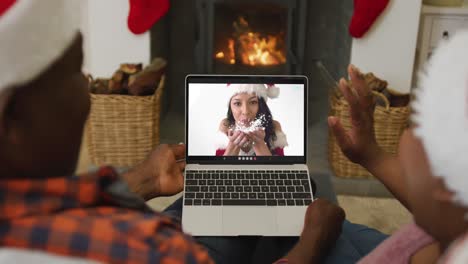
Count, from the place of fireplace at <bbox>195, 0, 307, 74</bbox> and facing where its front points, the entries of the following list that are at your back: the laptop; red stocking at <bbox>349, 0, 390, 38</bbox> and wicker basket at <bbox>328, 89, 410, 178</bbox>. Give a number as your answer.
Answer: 0

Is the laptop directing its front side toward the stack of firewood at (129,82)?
no

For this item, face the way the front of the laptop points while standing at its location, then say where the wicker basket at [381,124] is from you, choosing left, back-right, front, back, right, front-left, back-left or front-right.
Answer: back-left

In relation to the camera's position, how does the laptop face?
facing the viewer

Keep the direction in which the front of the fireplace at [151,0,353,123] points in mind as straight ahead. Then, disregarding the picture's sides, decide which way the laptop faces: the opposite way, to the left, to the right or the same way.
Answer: the same way

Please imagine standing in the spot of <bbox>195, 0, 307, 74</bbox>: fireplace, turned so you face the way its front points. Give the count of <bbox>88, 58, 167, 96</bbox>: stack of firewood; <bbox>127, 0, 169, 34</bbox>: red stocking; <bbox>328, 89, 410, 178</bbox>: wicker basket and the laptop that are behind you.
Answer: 0

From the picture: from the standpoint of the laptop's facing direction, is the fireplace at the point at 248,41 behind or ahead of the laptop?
behind

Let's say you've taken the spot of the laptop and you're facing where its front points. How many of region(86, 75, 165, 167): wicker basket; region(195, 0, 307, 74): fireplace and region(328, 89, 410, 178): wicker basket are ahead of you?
0

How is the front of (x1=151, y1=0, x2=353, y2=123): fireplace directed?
toward the camera

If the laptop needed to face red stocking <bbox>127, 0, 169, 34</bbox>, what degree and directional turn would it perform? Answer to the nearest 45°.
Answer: approximately 135° to its right

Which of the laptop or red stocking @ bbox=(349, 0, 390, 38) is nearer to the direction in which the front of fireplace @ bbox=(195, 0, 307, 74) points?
the laptop

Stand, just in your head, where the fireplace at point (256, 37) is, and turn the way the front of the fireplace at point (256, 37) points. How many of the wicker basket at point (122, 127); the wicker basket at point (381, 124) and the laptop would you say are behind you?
0

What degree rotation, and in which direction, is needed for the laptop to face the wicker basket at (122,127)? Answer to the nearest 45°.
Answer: approximately 135° to its right

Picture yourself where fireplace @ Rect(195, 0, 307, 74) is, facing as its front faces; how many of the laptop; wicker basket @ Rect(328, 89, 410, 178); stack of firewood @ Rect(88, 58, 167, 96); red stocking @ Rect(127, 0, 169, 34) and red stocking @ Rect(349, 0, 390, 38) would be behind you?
0

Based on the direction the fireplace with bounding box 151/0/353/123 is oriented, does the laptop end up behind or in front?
in front

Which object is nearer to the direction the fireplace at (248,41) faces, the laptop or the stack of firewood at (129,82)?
the laptop

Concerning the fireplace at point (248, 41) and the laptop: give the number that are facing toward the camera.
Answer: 2
